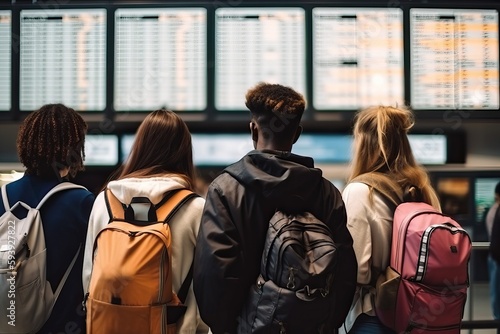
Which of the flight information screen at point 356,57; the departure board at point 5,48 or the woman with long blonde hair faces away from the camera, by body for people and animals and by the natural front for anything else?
the woman with long blonde hair

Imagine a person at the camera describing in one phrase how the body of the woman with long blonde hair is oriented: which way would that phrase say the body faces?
away from the camera

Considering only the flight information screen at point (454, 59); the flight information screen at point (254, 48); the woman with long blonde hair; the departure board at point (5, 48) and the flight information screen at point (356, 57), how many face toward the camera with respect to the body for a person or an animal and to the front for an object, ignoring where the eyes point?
4

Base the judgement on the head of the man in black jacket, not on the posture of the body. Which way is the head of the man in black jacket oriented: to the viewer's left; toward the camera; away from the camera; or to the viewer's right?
away from the camera

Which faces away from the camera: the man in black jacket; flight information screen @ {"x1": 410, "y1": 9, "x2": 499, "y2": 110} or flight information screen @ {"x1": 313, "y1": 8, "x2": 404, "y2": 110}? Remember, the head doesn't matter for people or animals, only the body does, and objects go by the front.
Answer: the man in black jacket

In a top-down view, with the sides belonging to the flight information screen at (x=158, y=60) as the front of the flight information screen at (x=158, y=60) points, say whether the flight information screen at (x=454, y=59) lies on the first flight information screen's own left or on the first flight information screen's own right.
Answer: on the first flight information screen's own left

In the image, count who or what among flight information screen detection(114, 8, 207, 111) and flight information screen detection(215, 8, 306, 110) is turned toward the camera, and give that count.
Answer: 2

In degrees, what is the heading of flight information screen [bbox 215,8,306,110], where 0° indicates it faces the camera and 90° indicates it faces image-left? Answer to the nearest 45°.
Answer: approximately 0°

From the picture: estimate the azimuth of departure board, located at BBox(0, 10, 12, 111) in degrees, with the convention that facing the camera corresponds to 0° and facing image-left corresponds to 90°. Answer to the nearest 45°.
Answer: approximately 0°
